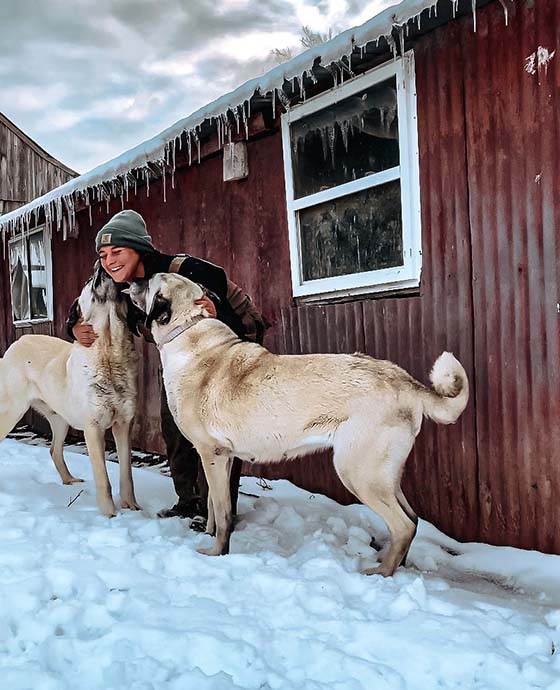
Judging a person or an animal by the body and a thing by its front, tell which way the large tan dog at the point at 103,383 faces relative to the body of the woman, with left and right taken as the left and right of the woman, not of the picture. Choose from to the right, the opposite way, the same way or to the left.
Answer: to the left

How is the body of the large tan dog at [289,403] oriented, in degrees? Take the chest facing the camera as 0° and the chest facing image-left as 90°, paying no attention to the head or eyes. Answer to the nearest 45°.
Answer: approximately 90°

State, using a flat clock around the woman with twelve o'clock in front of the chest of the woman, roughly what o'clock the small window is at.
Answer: The small window is roughly at 4 o'clock from the woman.

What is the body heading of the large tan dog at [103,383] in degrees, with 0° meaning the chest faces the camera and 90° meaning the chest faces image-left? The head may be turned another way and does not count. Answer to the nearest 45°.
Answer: approximately 315°

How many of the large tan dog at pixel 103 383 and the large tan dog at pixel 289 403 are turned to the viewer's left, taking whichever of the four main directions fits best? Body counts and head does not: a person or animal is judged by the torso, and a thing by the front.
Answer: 1

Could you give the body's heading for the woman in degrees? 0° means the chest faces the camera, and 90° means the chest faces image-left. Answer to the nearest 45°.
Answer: approximately 45°
